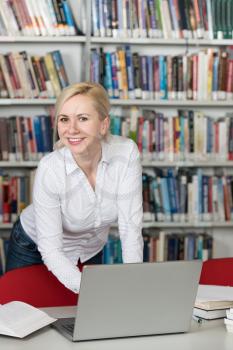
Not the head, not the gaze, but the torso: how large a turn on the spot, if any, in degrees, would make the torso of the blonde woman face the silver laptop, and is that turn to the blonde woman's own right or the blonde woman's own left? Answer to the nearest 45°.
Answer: approximately 45° to the blonde woman's own right

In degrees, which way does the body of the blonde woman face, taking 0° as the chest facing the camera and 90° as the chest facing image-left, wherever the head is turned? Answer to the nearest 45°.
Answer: approximately 315°

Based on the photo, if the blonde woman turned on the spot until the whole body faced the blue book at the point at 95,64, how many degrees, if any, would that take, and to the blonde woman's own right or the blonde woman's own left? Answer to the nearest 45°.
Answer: approximately 135° to the blonde woman's own left

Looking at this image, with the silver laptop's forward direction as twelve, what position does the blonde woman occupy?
The blonde woman is roughly at 1 o'clock from the silver laptop.

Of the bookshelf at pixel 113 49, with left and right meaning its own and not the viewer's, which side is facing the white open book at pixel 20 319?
front

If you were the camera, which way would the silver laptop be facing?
facing away from the viewer and to the left of the viewer

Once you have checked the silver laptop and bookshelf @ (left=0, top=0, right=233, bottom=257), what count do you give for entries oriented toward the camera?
1

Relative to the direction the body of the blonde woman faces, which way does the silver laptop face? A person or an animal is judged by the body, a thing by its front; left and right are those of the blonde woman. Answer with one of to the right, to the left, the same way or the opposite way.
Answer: the opposite way

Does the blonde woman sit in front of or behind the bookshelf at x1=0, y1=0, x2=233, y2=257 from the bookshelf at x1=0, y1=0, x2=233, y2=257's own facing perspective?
in front

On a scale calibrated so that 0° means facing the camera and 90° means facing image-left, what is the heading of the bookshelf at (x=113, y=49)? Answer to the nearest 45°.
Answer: approximately 0°
